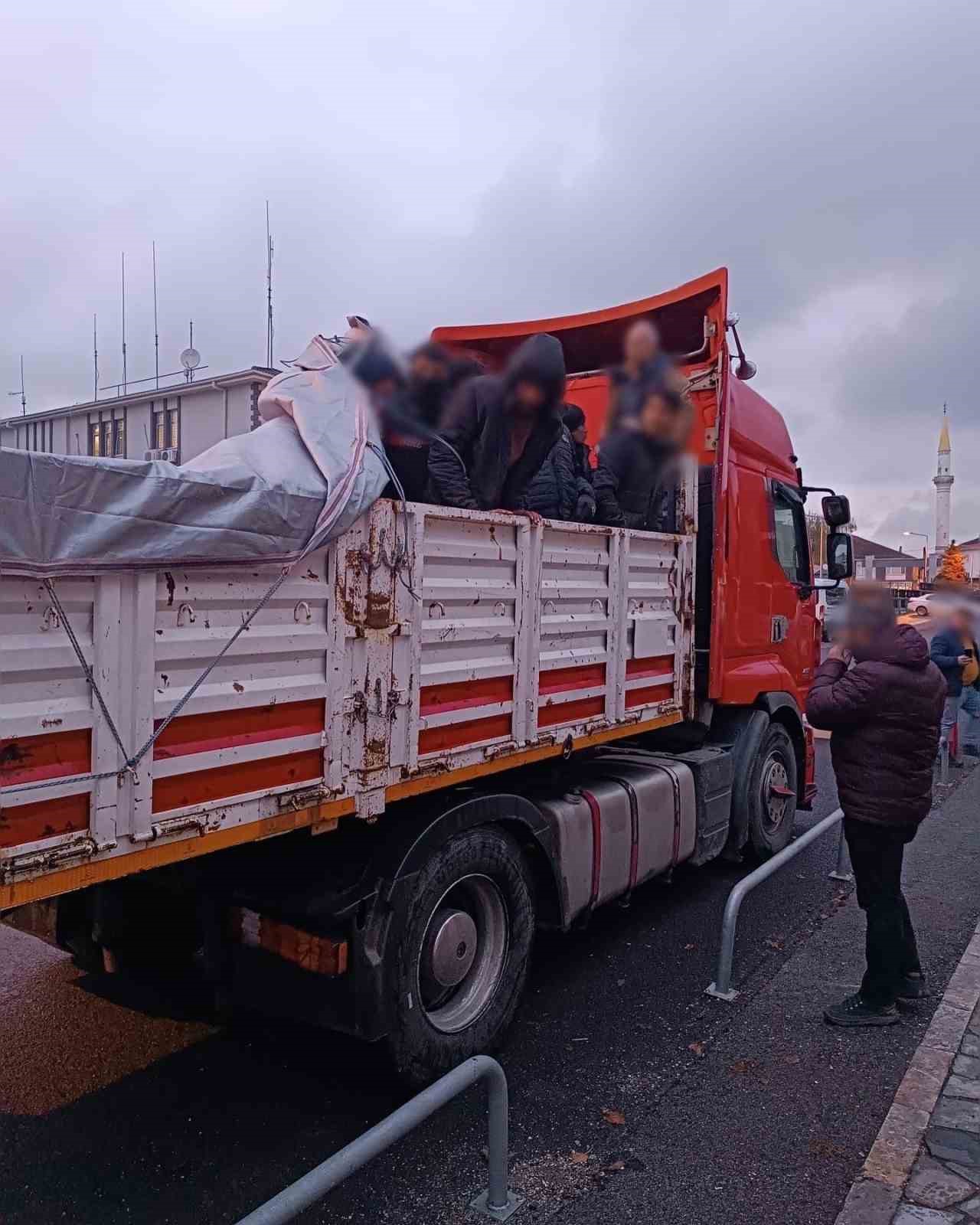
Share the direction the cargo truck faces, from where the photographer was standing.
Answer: facing away from the viewer and to the right of the viewer

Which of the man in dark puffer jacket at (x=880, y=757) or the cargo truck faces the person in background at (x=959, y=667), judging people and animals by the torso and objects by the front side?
the cargo truck

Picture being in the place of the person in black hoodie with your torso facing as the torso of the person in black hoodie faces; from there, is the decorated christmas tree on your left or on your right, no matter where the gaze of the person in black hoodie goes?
on your left

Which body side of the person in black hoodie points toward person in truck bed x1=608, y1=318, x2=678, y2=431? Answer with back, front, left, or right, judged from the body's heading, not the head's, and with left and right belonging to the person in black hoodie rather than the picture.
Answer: left

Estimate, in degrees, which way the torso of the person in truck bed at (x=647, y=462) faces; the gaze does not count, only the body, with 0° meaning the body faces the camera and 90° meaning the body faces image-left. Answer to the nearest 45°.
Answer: approximately 315°

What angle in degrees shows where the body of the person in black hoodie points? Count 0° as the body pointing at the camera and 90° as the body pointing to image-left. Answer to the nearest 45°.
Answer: approximately 315°

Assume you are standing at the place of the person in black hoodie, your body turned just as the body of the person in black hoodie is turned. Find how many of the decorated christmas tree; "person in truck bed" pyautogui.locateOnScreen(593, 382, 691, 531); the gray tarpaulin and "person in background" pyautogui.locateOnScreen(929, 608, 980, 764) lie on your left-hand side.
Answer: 3

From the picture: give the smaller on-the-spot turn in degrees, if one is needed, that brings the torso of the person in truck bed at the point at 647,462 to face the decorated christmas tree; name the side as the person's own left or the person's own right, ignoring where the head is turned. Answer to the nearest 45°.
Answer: approximately 90° to the person's own left

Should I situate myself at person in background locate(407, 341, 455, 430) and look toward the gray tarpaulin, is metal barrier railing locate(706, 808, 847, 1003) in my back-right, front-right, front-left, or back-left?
back-left

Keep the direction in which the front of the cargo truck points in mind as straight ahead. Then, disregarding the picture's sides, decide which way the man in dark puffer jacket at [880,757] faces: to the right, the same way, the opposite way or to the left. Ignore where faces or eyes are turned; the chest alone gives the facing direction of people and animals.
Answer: to the left

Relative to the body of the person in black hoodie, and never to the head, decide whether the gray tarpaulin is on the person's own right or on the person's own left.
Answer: on the person's own right
